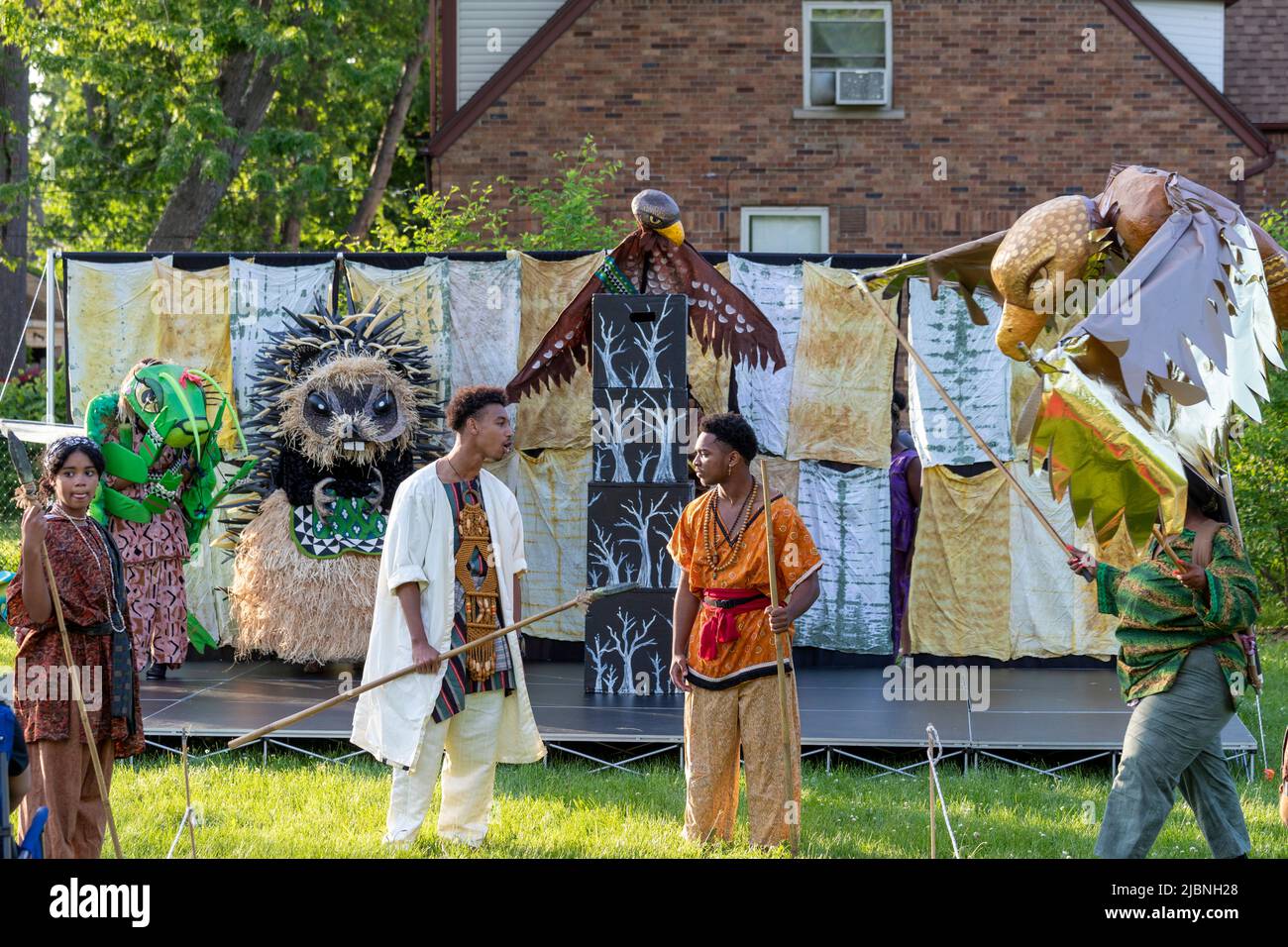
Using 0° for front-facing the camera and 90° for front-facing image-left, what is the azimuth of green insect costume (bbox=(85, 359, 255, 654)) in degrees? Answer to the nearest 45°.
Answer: approximately 315°

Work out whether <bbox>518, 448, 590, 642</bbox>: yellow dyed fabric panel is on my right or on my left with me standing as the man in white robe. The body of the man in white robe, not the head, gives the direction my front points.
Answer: on my left

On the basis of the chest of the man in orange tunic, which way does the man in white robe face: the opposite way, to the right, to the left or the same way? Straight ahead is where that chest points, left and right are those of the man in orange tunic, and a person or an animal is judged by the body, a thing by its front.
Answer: to the left

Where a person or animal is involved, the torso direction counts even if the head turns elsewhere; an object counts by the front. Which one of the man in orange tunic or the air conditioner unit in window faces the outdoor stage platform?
the air conditioner unit in window

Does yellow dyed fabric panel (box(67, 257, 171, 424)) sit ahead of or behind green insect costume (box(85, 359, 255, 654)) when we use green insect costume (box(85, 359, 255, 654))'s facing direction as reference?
behind

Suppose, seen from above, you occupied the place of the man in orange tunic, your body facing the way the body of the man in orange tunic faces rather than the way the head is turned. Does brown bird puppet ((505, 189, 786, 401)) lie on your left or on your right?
on your right

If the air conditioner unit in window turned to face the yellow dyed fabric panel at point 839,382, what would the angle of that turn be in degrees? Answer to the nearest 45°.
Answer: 0° — it already faces it

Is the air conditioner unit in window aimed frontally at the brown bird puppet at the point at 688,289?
yes

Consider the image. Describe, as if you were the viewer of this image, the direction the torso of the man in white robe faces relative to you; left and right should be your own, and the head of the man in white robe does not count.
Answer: facing the viewer and to the right of the viewer

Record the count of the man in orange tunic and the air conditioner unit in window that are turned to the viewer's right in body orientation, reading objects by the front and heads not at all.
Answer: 0

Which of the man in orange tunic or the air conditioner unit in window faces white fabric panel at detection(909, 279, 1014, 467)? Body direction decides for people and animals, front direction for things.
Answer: the air conditioner unit in window

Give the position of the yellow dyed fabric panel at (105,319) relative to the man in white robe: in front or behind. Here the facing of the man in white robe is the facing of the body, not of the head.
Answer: behind

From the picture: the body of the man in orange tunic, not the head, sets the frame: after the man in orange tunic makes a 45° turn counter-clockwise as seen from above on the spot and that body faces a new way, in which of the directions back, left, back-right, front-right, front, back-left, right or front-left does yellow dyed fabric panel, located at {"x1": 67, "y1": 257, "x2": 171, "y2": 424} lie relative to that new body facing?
back-right

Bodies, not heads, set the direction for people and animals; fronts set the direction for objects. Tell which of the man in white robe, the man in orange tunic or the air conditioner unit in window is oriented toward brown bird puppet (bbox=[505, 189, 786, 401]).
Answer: the air conditioner unit in window

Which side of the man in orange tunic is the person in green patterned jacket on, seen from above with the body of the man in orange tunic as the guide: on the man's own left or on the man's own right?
on the man's own left

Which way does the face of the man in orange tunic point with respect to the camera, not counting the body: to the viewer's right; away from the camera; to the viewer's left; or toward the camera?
to the viewer's left

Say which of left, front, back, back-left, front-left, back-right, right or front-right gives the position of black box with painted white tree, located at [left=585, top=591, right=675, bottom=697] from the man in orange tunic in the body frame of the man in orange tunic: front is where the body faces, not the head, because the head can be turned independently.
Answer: back-right
